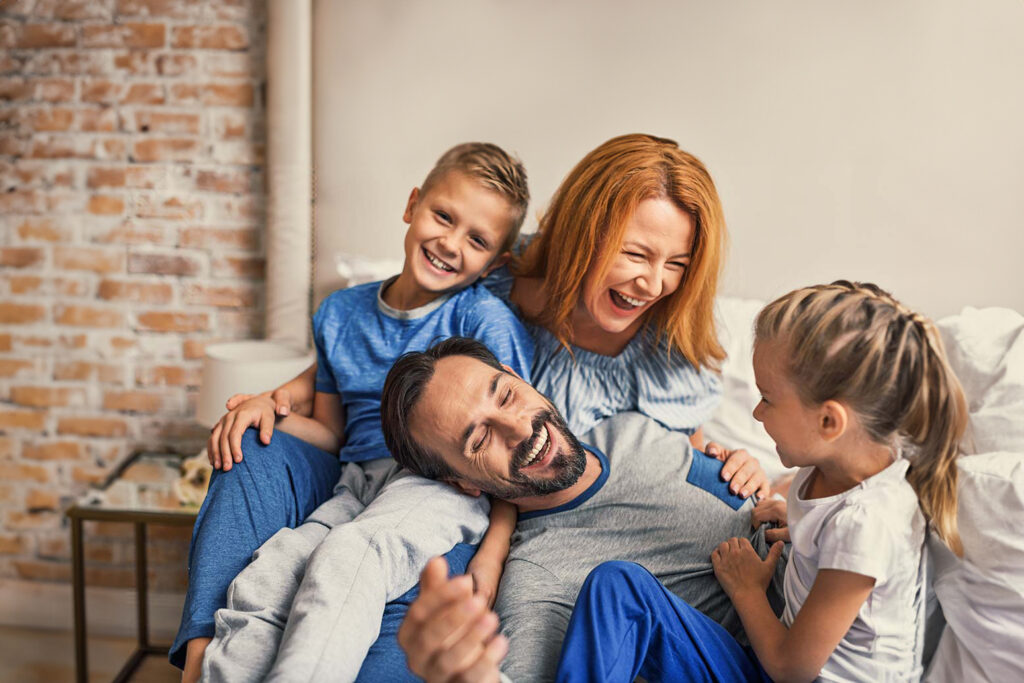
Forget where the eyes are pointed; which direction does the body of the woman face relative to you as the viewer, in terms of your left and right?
facing the viewer

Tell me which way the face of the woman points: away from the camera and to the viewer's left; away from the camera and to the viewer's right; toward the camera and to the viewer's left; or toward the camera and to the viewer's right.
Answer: toward the camera and to the viewer's right

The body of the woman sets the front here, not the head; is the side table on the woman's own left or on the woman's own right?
on the woman's own right

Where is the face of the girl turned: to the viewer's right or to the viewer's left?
to the viewer's left

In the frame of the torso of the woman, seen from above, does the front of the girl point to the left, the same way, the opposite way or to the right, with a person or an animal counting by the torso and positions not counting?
to the right

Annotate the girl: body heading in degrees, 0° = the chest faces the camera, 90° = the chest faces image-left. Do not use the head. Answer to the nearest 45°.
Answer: approximately 90°

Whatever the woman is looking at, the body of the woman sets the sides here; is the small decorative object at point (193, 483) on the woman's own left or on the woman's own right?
on the woman's own right

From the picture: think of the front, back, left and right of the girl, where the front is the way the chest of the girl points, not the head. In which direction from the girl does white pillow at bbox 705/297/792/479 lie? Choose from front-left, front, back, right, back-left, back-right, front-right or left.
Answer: right

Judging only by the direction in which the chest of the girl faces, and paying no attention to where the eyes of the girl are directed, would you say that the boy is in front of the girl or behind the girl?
in front
